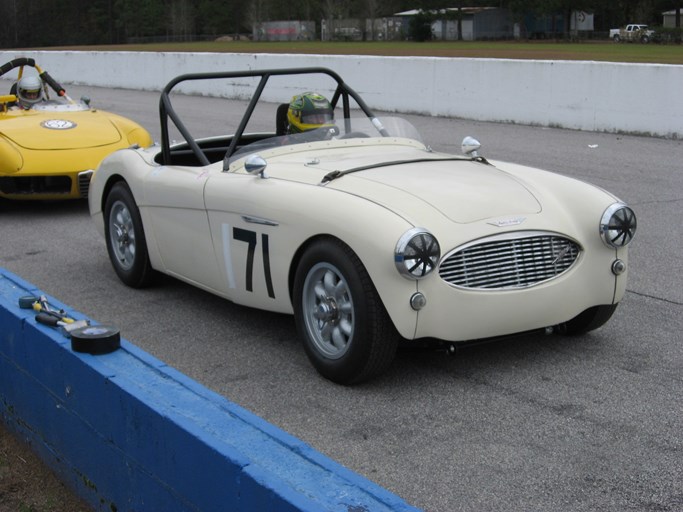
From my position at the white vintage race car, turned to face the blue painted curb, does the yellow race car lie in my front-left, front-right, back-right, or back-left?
back-right

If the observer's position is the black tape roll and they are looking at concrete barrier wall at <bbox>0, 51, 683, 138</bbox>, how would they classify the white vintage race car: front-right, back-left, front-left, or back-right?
front-right

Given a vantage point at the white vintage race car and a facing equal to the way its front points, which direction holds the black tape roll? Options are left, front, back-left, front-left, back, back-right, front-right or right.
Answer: right

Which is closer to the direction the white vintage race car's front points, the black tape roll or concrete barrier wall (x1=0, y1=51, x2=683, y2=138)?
the black tape roll

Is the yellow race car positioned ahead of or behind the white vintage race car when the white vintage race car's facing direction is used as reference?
behind

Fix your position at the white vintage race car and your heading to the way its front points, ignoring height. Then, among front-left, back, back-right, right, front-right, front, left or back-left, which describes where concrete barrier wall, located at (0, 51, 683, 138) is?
back-left

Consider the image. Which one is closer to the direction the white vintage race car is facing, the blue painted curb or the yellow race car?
the blue painted curb

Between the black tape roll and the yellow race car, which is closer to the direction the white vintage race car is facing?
the black tape roll

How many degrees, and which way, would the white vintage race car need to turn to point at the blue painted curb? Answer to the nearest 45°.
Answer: approximately 90° to its right
